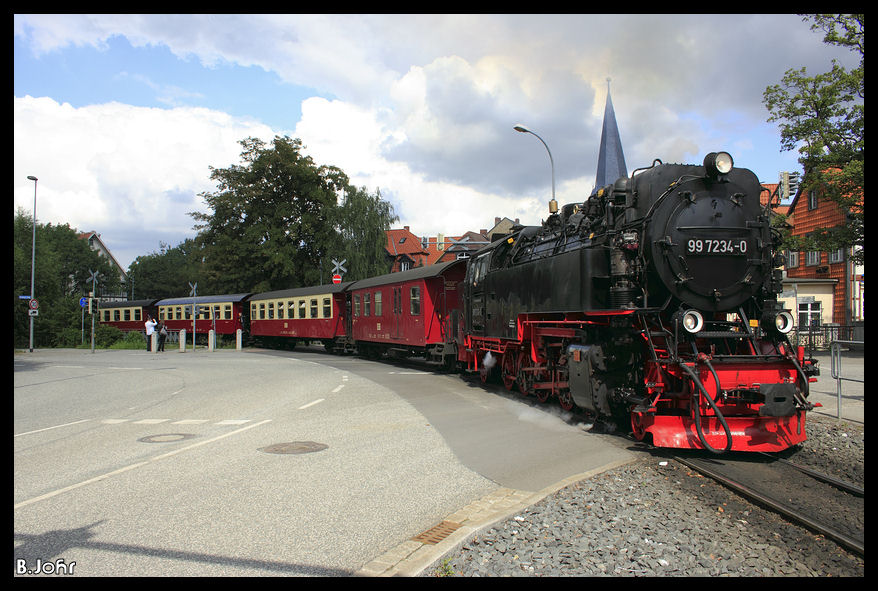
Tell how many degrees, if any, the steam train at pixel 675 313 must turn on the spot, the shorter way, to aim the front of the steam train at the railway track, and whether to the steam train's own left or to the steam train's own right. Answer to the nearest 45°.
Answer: approximately 45° to the steam train's own right

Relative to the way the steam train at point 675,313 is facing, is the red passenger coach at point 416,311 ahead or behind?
behind

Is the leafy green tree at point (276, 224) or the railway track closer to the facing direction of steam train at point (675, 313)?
the railway track

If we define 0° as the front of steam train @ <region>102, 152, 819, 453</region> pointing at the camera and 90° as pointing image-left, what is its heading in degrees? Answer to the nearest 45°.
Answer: approximately 315°

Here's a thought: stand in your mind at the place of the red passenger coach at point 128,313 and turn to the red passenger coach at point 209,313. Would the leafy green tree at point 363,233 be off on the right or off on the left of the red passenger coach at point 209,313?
left

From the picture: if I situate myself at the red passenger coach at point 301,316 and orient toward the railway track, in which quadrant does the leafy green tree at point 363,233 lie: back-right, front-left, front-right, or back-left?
back-left

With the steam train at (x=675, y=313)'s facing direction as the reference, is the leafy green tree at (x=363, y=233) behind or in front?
behind

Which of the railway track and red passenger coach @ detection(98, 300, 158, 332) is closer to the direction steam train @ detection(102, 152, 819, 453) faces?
the railway track
